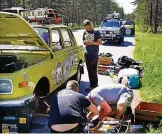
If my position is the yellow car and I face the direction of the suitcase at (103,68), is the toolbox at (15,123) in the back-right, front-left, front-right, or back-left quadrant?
back-right

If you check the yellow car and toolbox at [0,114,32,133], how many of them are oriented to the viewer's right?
0

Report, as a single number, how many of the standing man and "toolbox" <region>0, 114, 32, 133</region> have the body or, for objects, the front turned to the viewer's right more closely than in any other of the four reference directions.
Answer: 0

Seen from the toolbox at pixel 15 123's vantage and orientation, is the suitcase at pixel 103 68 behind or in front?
behind

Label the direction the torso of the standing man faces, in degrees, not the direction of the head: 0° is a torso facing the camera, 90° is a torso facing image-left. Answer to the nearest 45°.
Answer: approximately 45°

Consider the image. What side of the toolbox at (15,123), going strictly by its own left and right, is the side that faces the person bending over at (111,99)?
left

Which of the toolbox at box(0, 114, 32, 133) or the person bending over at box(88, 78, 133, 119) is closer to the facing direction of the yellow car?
the toolbox

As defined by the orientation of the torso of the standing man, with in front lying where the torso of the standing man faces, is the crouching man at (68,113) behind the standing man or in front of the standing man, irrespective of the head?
in front

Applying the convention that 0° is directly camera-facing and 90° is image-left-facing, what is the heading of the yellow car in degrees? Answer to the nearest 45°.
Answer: approximately 45°
